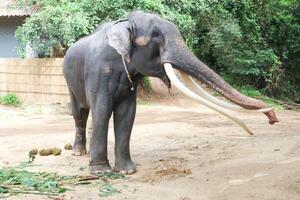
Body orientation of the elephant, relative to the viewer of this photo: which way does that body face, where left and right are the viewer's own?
facing the viewer and to the right of the viewer
